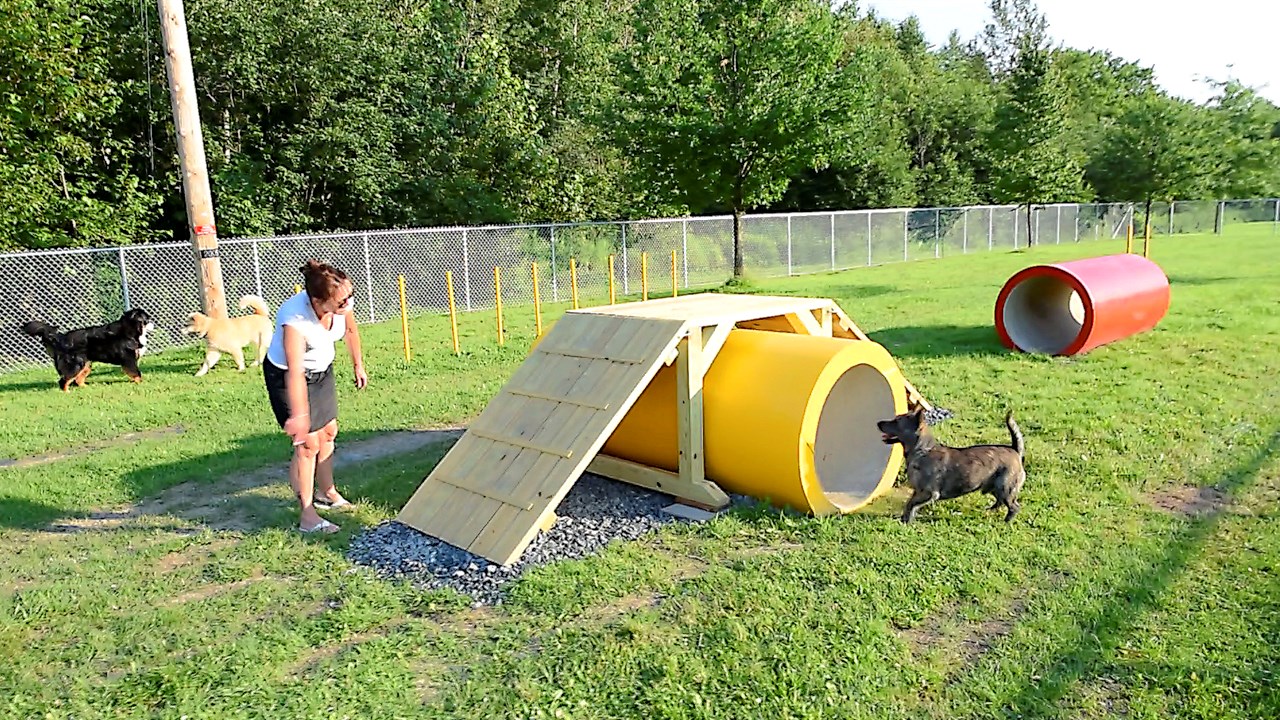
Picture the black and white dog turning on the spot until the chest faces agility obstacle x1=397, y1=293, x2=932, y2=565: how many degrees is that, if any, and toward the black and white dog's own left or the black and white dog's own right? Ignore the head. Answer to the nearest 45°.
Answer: approximately 90° to the black and white dog's own right

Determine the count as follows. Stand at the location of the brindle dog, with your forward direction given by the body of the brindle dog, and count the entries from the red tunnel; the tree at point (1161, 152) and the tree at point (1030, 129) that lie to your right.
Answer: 3

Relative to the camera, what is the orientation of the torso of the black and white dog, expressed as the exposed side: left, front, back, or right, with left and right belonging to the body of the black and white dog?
right

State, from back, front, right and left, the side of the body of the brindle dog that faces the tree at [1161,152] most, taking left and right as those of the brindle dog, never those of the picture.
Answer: right

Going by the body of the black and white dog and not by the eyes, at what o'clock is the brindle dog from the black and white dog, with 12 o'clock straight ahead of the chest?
The brindle dog is roughly at 2 o'clock from the black and white dog.

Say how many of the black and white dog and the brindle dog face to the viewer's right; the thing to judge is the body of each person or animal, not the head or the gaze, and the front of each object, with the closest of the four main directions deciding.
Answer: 1

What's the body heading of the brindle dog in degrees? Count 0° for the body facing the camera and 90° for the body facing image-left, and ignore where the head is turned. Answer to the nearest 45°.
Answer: approximately 90°
